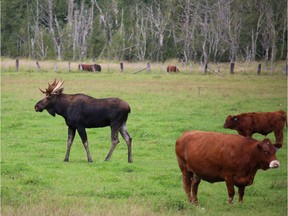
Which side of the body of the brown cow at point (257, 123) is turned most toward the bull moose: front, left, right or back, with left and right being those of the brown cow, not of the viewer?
front

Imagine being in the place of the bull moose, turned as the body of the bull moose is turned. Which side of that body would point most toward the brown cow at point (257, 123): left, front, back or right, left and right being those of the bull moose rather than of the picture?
back

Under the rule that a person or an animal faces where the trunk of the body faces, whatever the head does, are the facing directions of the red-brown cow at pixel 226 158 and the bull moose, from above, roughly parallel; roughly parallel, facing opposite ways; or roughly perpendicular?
roughly parallel, facing opposite ways

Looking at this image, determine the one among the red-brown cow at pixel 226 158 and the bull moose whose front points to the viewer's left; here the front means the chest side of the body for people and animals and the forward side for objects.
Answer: the bull moose

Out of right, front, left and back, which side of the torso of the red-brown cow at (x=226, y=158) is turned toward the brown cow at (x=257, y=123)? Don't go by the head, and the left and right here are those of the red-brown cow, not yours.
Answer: left

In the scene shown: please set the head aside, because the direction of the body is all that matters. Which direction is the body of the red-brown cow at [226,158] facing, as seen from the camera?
to the viewer's right

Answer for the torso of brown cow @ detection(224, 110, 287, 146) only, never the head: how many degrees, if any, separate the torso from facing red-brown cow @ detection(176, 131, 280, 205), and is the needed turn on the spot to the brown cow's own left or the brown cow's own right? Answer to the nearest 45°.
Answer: approximately 90° to the brown cow's own left

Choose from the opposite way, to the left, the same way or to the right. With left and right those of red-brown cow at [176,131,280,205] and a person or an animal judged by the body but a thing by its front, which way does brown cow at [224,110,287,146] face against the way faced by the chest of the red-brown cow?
the opposite way

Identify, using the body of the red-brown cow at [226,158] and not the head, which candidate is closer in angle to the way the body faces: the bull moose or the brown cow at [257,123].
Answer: the brown cow

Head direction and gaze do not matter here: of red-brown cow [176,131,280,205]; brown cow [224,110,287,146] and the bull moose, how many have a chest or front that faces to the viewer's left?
2

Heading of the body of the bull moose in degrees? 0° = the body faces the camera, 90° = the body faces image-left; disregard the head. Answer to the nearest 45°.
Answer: approximately 90°

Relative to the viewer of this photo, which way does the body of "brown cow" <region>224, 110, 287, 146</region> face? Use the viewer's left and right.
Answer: facing to the left of the viewer
